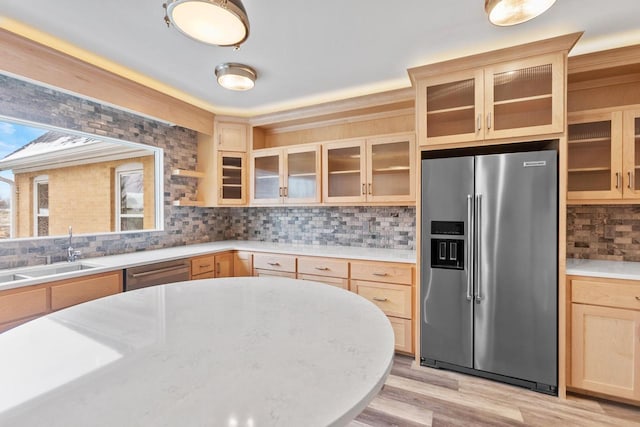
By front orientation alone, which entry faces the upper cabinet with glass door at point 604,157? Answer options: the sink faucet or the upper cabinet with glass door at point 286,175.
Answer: the sink faucet

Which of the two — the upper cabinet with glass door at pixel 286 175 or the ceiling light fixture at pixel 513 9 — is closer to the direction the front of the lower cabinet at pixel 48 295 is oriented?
the ceiling light fixture

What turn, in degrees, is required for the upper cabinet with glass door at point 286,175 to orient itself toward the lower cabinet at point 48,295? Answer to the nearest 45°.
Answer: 0° — it already faces it

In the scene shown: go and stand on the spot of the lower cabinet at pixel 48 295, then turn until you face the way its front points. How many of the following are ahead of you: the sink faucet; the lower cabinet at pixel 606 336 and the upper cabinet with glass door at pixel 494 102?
2

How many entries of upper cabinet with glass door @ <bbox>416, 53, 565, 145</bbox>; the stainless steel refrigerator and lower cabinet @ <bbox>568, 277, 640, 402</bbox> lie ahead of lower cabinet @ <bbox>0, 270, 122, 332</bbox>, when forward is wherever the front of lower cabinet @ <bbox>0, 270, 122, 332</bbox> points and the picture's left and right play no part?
3

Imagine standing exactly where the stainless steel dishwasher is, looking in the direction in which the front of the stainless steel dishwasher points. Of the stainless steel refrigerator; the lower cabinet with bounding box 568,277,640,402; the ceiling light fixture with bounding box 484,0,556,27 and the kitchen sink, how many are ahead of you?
3

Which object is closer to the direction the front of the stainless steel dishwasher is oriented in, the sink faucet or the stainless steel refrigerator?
the stainless steel refrigerator

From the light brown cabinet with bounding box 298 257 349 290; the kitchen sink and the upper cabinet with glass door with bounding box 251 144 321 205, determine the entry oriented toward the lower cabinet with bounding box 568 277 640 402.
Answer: the kitchen sink

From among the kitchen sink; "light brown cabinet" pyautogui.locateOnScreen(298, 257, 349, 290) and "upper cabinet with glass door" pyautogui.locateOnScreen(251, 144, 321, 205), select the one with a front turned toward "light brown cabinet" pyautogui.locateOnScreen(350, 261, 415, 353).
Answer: the kitchen sink
